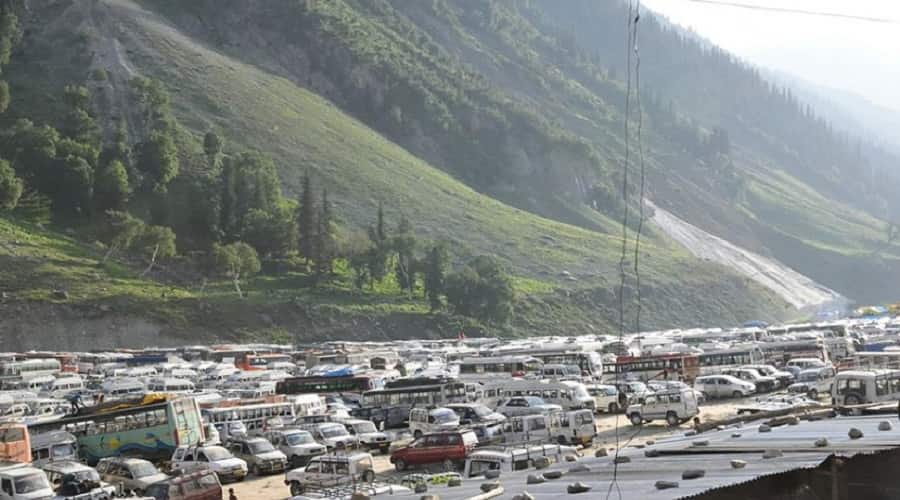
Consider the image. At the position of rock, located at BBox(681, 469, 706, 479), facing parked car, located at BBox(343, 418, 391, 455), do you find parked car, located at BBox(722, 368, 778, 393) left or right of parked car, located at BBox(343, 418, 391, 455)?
right

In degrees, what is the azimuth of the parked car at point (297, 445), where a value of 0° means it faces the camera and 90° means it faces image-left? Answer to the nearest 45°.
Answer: approximately 315°

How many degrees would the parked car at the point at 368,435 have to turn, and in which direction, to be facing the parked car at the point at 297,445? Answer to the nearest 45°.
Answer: approximately 90° to its right

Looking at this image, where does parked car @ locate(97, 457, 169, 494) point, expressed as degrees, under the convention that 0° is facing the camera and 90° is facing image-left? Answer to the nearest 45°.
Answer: approximately 315°

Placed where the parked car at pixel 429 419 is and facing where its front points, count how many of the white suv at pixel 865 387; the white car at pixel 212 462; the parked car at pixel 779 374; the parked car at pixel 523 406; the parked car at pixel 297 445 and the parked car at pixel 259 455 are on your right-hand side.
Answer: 3

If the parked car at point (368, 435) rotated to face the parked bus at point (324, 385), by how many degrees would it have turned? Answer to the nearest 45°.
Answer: approximately 135° to its left

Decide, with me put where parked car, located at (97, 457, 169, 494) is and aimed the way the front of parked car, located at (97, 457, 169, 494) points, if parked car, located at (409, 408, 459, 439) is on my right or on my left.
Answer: on my left
